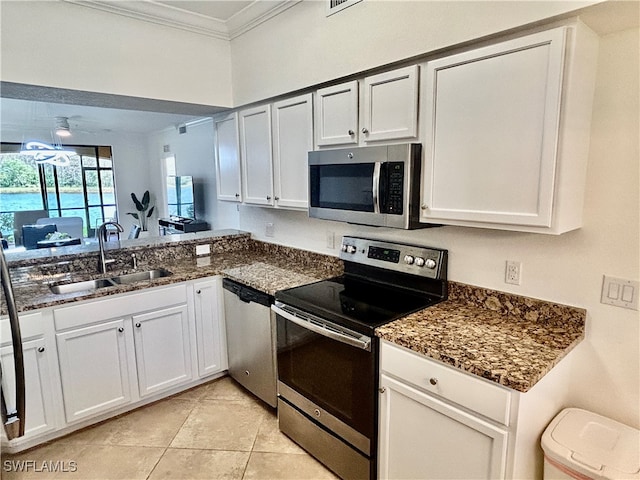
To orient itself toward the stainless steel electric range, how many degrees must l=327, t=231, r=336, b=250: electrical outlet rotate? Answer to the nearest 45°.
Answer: approximately 45° to its left

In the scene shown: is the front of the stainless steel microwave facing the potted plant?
no

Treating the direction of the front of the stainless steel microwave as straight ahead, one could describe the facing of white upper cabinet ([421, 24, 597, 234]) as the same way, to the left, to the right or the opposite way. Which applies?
the same way

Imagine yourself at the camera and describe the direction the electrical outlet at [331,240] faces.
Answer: facing the viewer and to the left of the viewer

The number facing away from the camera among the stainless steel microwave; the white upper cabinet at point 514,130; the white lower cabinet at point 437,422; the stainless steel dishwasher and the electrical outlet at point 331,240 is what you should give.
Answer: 0

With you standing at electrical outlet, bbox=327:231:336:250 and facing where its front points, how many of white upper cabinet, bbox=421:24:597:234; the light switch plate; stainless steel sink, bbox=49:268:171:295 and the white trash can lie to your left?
3

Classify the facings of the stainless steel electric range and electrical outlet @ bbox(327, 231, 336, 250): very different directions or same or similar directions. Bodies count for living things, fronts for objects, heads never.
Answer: same or similar directions

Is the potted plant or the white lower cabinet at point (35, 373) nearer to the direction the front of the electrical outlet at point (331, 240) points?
the white lower cabinet

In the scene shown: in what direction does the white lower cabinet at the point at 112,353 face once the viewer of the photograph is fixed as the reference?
facing the viewer and to the right of the viewer

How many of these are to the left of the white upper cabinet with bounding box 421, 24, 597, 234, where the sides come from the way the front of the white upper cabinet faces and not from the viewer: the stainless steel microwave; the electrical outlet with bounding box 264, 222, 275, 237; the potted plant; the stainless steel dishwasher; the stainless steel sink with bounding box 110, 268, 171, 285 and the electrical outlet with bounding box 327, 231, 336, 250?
0

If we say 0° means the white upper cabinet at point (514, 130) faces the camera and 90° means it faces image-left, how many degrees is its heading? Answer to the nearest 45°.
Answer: approximately 45°

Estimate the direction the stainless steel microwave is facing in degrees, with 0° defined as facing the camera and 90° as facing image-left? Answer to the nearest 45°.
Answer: approximately 45°

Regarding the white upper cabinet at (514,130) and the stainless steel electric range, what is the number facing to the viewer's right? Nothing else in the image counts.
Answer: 0

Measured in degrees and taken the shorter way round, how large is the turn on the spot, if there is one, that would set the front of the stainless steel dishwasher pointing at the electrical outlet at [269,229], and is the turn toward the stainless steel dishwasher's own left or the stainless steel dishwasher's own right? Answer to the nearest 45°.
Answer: approximately 135° to the stainless steel dishwasher's own right

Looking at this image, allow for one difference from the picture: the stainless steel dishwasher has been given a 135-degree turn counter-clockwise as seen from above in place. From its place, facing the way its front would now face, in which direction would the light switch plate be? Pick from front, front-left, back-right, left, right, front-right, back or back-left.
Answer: front-right

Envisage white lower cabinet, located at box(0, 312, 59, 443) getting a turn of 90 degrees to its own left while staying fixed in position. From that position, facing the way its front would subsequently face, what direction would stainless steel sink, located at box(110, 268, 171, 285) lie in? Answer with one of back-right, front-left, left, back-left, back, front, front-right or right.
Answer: front

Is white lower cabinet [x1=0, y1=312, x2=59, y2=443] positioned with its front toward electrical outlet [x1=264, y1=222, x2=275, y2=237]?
no

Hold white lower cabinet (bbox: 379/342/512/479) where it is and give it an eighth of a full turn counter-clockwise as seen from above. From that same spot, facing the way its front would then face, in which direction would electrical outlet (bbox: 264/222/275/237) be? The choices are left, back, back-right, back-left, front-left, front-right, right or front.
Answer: back-right

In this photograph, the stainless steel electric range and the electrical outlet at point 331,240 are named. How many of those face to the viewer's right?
0
